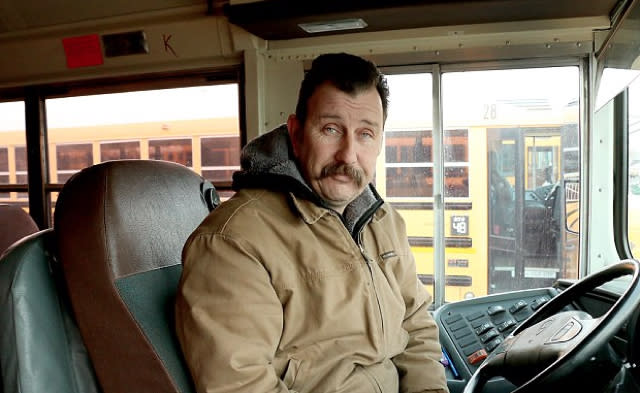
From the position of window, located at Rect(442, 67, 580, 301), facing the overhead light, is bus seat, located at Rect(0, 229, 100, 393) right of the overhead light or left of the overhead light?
left

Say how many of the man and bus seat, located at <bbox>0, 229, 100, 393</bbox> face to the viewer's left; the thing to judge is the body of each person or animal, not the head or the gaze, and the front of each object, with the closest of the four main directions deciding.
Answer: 0

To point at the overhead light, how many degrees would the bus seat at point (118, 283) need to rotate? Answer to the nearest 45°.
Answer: approximately 90° to its left

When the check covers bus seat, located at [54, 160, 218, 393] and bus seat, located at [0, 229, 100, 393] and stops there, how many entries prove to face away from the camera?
0

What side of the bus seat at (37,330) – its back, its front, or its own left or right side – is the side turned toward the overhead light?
left

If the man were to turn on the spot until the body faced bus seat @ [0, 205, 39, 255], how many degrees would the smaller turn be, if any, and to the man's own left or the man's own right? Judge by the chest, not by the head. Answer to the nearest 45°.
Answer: approximately 180°

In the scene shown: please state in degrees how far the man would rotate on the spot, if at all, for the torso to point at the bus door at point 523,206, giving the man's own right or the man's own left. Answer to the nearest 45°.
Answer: approximately 90° to the man's own left

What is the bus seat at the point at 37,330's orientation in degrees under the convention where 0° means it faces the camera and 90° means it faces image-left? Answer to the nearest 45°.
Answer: approximately 315°

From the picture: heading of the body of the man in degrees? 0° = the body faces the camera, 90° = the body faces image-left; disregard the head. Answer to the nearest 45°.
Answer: approximately 315°

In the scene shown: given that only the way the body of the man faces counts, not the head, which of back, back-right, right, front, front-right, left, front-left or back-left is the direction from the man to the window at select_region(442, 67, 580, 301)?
left
